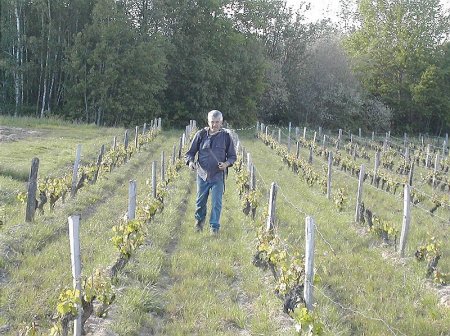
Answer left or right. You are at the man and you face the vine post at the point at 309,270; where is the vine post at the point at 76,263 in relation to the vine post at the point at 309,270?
right

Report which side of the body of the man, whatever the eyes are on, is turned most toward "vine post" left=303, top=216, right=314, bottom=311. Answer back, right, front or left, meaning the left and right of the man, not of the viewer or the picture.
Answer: front

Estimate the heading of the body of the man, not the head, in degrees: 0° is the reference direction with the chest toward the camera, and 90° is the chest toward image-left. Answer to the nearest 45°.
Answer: approximately 0°

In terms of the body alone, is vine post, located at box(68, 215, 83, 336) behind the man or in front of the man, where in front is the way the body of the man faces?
in front
